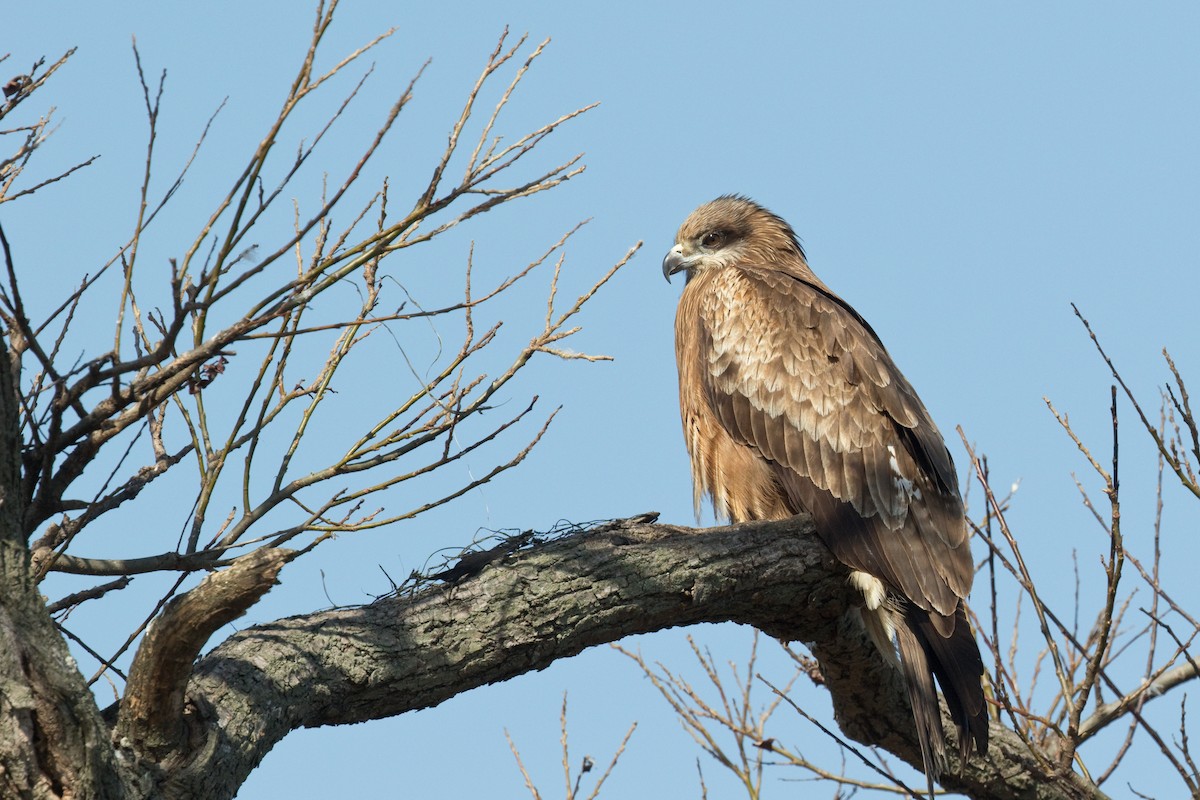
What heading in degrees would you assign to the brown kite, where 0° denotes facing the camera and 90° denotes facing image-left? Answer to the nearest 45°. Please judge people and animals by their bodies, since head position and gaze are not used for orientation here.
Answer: approximately 90°
